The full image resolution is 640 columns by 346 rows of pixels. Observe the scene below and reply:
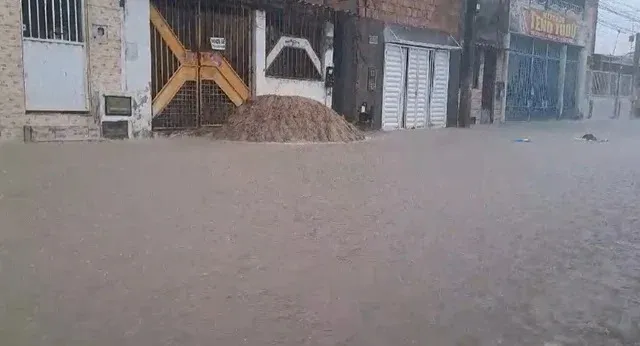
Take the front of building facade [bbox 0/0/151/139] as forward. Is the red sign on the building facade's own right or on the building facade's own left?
on the building facade's own left

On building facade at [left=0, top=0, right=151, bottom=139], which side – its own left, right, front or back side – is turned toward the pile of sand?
left

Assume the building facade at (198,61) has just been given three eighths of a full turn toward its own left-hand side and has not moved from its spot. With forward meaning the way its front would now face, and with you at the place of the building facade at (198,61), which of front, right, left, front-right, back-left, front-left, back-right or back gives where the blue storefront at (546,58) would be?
front

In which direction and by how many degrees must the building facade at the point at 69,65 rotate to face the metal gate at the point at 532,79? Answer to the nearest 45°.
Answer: approximately 135° to its left

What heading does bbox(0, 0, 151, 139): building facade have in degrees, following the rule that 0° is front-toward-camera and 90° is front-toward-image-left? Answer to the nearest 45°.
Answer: approximately 0°

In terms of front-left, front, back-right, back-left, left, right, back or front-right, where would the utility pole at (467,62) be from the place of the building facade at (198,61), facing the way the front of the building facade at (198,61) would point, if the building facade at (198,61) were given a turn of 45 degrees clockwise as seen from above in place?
back

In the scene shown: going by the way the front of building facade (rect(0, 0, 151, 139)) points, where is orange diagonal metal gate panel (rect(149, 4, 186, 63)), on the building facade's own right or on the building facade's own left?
on the building facade's own left

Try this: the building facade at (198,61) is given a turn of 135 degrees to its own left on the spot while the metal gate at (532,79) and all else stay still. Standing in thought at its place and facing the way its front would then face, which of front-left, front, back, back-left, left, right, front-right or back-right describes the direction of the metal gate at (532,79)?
front

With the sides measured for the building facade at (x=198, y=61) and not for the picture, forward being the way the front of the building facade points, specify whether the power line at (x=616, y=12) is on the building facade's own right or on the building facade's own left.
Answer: on the building facade's own left

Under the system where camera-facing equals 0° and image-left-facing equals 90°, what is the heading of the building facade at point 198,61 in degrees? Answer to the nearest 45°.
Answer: approximately 0°
